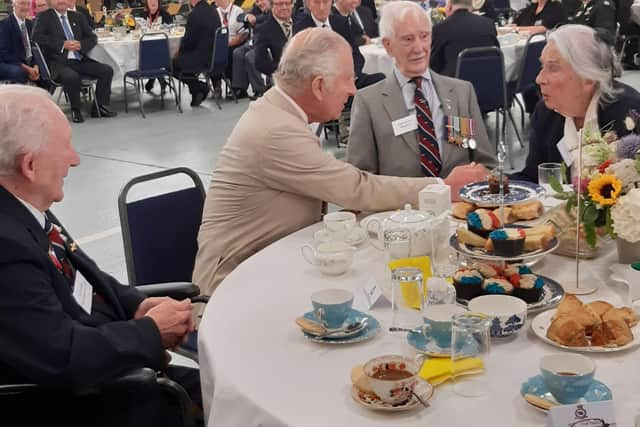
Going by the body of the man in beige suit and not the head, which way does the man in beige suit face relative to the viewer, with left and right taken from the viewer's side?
facing away from the viewer and to the right of the viewer

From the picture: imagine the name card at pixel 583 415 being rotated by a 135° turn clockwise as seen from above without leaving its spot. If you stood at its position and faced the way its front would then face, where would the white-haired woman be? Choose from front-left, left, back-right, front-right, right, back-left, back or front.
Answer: front-right

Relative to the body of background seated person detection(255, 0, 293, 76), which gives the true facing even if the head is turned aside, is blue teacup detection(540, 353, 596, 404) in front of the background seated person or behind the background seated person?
in front

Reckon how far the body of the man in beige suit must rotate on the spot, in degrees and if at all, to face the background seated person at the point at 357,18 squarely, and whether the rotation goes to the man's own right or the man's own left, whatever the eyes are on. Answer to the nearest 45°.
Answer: approximately 45° to the man's own left

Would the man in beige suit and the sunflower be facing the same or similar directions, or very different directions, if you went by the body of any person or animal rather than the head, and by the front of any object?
very different directions

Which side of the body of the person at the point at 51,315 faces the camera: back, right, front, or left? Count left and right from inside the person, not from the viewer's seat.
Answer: right

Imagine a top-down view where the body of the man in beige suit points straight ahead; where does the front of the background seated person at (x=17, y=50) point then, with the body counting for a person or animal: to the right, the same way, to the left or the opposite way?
to the right

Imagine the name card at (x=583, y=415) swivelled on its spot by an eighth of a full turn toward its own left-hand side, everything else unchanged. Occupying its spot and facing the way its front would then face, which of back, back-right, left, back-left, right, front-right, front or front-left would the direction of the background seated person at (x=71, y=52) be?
back

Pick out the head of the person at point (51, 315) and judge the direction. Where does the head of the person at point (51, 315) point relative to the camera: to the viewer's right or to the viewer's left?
to the viewer's right

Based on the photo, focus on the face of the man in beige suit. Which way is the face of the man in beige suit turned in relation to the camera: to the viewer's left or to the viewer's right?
to the viewer's right

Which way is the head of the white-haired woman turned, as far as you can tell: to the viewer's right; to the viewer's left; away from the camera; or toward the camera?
to the viewer's left

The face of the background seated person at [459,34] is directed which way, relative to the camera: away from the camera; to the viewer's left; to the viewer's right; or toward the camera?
away from the camera

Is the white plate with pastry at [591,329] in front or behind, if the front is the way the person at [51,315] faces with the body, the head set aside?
in front
